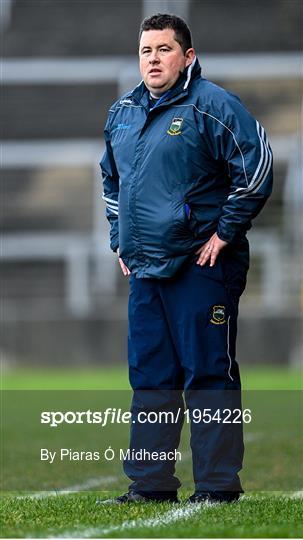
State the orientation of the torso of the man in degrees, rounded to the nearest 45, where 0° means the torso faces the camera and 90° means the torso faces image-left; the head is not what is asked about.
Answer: approximately 45°

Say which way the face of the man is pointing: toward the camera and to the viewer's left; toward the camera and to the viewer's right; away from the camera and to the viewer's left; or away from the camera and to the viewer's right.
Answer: toward the camera and to the viewer's left
